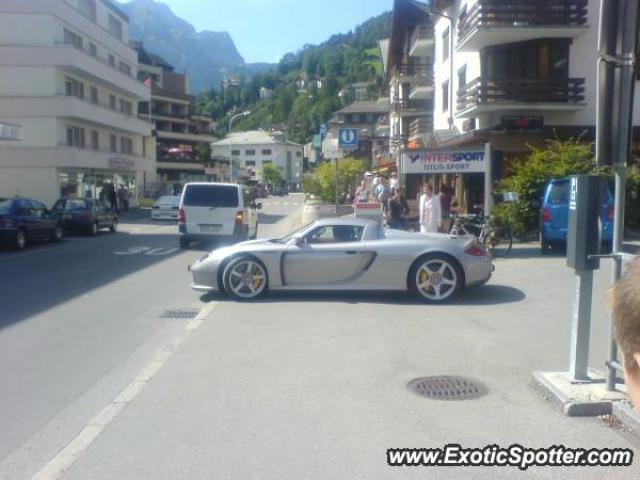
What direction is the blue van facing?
away from the camera

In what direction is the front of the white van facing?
away from the camera

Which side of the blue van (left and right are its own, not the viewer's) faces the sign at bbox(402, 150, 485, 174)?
left

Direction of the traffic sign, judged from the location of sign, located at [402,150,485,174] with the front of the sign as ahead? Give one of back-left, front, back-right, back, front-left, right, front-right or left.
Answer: back-right

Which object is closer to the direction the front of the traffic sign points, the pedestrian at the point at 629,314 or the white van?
the pedestrian

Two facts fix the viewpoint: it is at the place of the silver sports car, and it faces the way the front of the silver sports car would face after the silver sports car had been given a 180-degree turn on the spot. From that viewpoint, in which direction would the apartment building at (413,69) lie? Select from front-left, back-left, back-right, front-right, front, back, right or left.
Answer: left

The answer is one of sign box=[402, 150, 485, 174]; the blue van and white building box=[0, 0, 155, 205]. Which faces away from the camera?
the blue van

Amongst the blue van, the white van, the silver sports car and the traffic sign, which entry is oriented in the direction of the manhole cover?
the traffic sign

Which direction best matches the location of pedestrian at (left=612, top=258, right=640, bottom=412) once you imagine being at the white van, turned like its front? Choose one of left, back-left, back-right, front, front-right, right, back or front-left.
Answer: back

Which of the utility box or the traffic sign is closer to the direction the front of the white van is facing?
the traffic sign

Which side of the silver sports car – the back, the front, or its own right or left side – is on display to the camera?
left

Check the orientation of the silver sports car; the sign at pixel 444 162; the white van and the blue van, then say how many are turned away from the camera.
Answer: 2

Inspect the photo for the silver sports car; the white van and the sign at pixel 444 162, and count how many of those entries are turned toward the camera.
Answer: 1

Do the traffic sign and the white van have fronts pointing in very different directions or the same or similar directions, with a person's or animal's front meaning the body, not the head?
very different directions

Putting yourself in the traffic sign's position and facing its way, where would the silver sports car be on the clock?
The silver sports car is roughly at 12 o'clock from the traffic sign.

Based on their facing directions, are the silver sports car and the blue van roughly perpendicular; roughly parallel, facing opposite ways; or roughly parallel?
roughly perpendicular

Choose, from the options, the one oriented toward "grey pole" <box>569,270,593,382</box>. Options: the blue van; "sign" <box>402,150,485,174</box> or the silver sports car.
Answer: the sign
